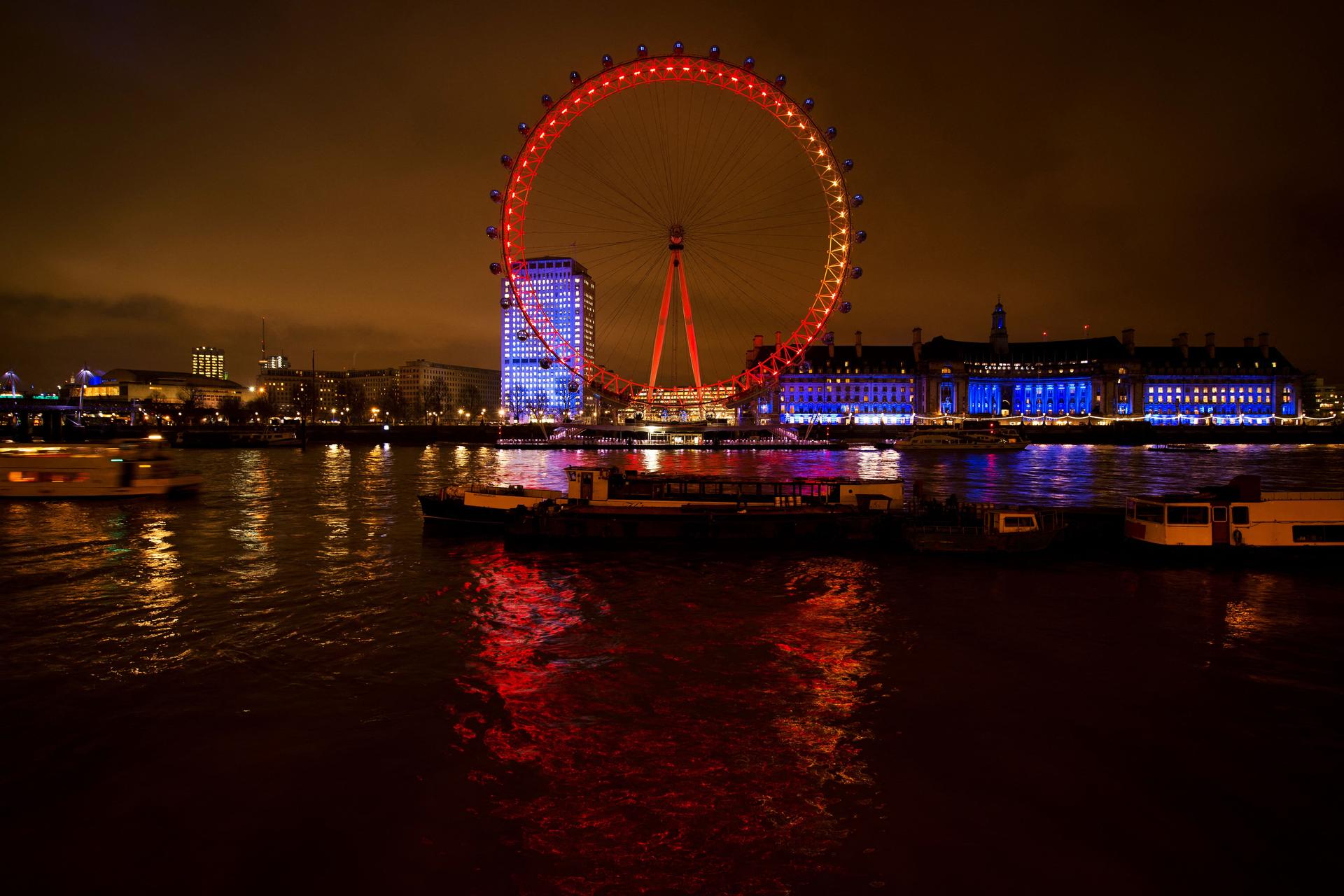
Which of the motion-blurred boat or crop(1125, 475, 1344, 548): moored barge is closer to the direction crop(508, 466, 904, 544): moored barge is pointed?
the motion-blurred boat

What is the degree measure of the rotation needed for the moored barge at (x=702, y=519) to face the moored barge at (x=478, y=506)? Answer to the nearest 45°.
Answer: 0° — it already faces it

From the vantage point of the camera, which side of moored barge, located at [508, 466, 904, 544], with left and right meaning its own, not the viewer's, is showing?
left

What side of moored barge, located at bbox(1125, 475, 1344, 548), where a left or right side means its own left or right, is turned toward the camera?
left
